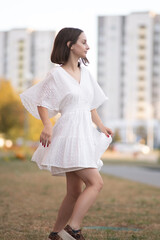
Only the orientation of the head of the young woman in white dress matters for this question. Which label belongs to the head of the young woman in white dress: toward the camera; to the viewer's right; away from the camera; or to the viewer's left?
to the viewer's right

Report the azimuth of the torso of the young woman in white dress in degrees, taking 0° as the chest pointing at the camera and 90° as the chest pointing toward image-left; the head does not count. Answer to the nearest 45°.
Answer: approximately 315°
